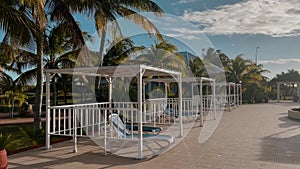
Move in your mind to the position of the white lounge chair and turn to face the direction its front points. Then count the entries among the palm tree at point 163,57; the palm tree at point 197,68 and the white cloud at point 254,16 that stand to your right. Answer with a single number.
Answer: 0

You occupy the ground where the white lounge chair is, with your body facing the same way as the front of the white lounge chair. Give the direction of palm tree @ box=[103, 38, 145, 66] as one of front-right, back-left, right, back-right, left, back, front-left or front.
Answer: left

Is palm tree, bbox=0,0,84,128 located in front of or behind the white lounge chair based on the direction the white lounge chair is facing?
behind

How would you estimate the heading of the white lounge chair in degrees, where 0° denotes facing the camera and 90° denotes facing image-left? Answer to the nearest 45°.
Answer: approximately 270°

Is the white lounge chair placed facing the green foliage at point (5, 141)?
no

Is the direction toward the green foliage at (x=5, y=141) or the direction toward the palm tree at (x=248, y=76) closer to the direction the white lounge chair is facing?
the palm tree

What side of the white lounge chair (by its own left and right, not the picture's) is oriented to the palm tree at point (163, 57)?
left

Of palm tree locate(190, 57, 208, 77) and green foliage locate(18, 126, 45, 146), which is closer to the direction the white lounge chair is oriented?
the palm tree

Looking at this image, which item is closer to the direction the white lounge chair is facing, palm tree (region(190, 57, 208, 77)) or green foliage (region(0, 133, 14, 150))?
the palm tree

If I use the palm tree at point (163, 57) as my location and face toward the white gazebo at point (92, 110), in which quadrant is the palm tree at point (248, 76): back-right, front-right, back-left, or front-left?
back-left

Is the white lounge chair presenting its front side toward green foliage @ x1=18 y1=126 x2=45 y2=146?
no

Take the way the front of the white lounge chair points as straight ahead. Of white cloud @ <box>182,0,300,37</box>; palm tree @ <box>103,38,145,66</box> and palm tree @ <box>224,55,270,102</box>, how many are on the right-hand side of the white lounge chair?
0

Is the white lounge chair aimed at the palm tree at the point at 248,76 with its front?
no
